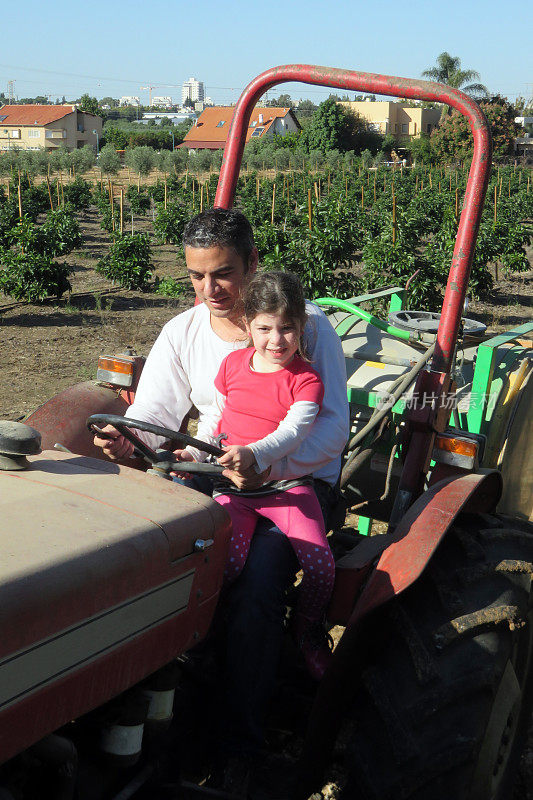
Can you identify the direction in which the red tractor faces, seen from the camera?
facing the viewer and to the left of the viewer

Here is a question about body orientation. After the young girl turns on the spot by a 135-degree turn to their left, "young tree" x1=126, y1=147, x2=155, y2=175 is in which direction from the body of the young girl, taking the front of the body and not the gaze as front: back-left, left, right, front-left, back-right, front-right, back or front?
left

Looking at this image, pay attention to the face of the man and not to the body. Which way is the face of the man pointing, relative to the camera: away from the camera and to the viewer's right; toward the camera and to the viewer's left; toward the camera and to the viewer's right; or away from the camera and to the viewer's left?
toward the camera and to the viewer's left

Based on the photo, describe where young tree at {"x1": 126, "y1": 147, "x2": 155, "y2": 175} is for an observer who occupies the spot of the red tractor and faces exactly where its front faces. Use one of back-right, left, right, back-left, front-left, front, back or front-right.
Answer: back-right

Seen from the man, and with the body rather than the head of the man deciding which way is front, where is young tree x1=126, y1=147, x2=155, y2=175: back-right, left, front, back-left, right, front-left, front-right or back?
back-right

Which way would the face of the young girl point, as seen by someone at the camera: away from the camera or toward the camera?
toward the camera

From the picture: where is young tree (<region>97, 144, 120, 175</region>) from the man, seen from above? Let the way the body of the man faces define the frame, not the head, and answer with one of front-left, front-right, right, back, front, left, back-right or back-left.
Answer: back-right

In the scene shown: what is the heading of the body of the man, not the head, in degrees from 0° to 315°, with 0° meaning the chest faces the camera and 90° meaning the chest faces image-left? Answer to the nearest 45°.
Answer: approximately 45°

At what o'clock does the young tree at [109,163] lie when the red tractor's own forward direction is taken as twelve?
The young tree is roughly at 4 o'clock from the red tractor.

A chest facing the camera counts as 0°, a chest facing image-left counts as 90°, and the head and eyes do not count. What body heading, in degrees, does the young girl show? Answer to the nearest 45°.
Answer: approximately 45°

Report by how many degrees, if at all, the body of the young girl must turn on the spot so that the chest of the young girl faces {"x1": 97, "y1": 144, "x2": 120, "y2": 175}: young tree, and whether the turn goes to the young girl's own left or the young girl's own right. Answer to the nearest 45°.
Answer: approximately 135° to the young girl's own right
